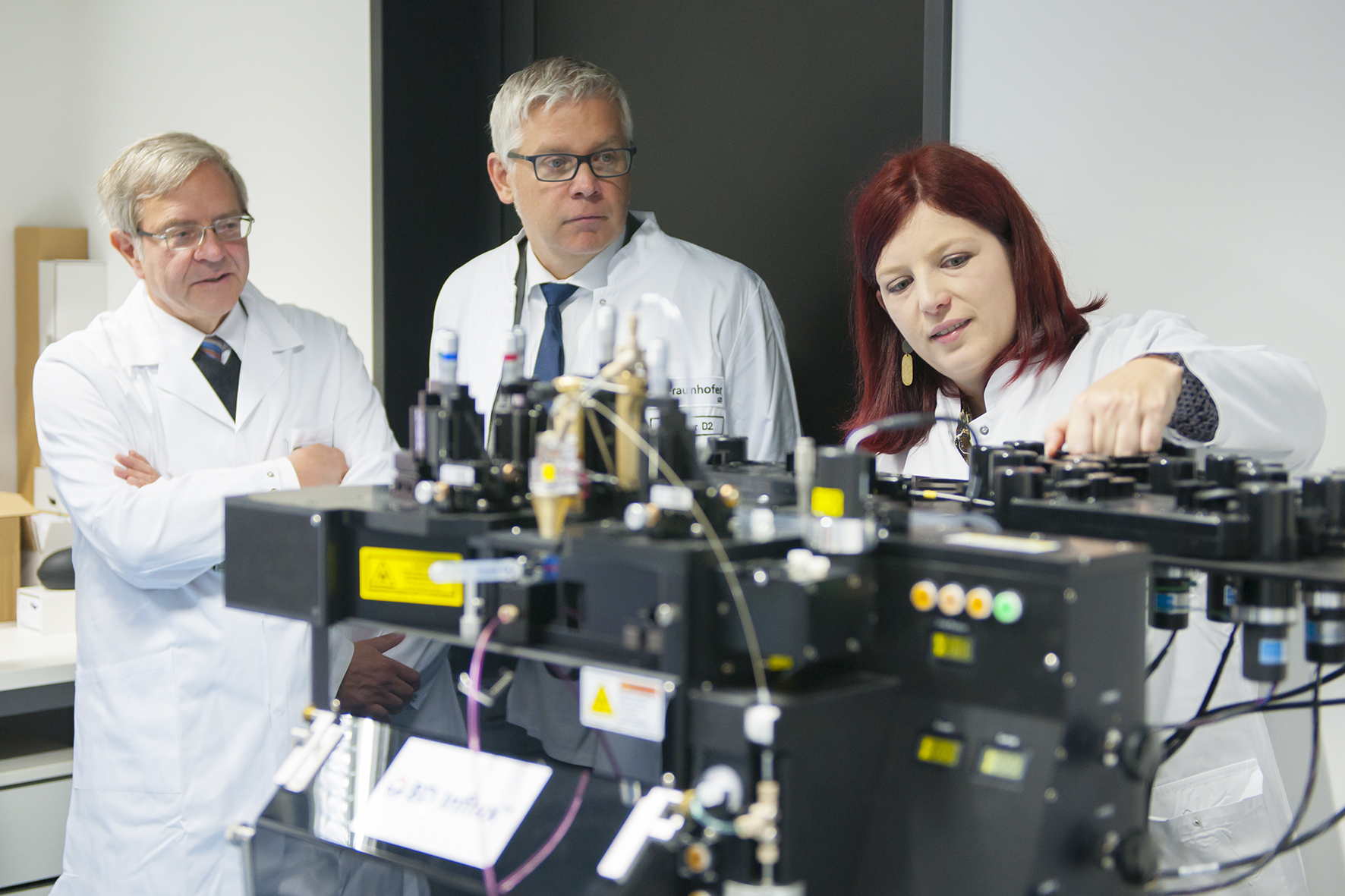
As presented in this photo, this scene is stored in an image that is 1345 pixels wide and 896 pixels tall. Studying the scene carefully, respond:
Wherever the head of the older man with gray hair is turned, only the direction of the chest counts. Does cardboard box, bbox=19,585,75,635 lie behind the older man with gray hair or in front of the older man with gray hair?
behind

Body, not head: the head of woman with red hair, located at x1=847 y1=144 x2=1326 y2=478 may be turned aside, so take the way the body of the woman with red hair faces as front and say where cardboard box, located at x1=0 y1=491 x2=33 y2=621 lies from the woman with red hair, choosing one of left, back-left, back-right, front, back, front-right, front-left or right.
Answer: front-right

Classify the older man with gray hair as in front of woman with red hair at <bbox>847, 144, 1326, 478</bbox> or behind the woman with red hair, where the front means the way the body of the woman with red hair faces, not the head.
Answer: in front

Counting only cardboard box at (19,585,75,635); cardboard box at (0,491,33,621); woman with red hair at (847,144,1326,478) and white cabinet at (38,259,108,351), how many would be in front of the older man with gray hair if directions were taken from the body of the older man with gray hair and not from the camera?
1

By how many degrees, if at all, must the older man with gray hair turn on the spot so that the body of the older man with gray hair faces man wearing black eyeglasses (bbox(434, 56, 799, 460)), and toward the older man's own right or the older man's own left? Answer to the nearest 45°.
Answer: approximately 45° to the older man's own left

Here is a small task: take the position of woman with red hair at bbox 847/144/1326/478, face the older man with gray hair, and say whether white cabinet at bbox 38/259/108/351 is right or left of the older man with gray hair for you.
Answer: right

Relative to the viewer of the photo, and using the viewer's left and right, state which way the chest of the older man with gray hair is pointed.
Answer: facing the viewer and to the right of the viewer

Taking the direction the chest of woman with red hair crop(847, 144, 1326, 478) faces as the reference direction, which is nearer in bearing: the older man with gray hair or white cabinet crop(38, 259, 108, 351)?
the older man with gray hair

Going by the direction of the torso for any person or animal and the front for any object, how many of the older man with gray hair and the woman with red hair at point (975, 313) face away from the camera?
0

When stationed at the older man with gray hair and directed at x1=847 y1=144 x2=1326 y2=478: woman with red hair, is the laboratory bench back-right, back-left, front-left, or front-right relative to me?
back-left

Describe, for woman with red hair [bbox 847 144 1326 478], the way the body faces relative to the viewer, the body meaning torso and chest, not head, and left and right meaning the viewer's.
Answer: facing the viewer and to the left of the viewer

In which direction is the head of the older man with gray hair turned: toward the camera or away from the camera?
toward the camera

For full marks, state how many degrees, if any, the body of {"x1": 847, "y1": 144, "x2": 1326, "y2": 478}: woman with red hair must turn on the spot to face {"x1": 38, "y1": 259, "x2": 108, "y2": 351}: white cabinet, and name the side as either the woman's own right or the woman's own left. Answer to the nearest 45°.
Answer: approximately 90° to the woman's own right

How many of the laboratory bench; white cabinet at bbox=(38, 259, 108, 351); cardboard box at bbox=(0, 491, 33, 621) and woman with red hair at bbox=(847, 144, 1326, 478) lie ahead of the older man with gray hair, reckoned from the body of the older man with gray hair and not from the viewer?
1
